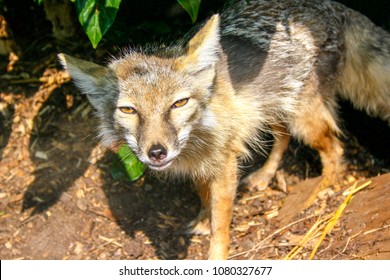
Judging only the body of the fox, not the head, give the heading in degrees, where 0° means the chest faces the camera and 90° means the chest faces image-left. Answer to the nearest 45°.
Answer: approximately 45°
